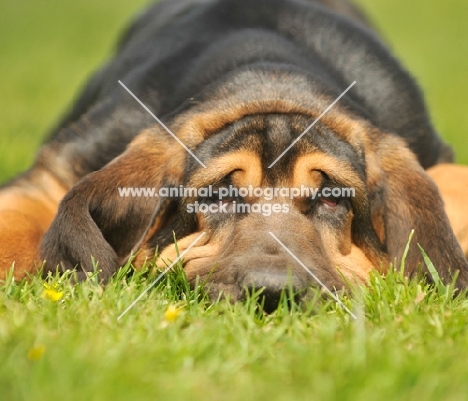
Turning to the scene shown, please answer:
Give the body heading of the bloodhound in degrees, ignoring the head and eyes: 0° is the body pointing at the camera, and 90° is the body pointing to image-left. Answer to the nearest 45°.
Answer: approximately 0°

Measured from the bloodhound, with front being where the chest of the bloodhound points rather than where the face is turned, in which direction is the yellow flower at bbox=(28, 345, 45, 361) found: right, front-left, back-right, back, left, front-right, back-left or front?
front

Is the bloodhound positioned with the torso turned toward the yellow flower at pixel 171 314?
yes

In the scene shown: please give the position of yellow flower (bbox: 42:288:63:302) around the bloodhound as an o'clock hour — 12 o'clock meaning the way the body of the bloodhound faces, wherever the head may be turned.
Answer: The yellow flower is roughly at 1 o'clock from the bloodhound.

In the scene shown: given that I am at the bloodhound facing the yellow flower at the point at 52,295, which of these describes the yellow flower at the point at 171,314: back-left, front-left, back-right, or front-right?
front-left
